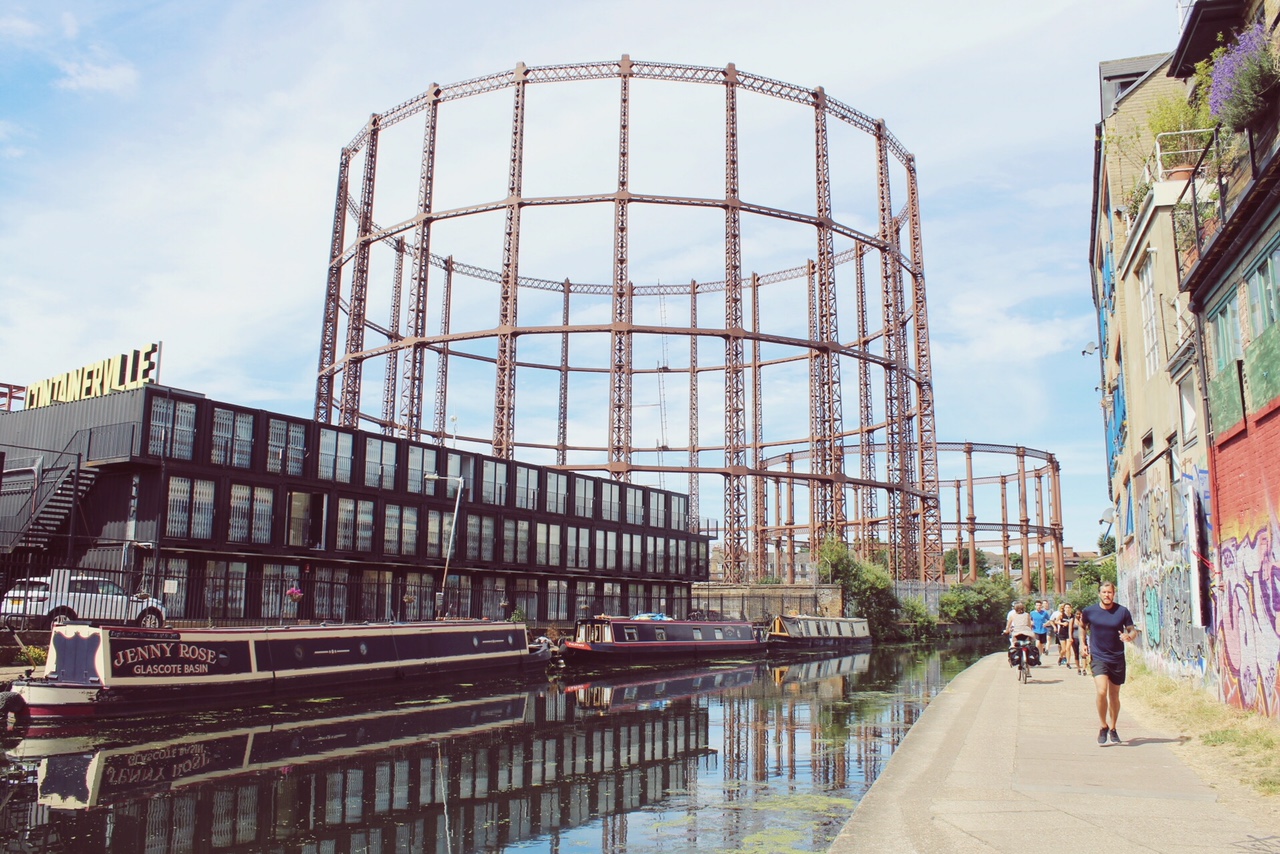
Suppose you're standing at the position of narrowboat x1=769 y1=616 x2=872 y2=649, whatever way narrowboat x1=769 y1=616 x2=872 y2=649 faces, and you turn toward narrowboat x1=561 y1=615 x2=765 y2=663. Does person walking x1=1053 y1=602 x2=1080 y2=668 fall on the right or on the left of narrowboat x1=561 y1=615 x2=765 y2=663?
left

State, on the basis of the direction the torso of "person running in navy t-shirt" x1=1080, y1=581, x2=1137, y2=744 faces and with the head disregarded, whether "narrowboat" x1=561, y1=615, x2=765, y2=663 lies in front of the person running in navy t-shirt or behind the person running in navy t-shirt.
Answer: behind

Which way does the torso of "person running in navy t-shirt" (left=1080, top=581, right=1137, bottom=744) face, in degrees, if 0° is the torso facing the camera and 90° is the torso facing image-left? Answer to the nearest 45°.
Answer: approximately 0°

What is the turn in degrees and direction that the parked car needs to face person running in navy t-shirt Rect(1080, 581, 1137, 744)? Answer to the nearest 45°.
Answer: approximately 90° to its right

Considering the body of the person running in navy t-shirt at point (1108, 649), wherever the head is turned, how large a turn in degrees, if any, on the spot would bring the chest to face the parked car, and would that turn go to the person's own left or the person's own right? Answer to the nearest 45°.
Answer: approximately 90° to the person's own right

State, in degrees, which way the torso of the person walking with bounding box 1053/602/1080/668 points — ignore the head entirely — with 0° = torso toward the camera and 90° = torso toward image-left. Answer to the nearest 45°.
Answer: approximately 0°

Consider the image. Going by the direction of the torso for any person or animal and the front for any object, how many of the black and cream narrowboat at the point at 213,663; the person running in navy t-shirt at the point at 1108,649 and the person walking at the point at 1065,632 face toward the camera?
2

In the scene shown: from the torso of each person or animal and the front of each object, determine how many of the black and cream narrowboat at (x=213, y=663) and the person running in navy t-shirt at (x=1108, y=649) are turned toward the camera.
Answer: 1

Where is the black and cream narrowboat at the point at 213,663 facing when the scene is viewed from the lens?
facing away from the viewer and to the right of the viewer
